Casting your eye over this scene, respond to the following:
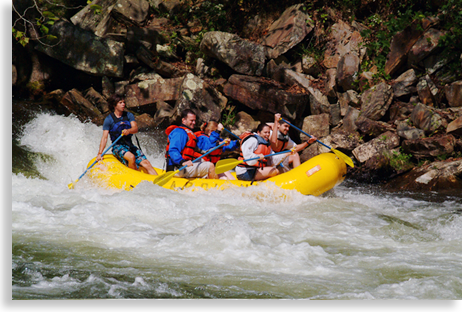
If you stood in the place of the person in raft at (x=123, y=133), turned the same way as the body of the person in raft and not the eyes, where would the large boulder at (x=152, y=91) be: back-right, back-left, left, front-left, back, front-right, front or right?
back-left

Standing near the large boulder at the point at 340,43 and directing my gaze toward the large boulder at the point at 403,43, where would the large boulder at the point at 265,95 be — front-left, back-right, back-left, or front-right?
back-right

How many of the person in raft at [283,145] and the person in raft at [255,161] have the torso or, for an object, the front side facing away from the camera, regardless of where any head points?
0

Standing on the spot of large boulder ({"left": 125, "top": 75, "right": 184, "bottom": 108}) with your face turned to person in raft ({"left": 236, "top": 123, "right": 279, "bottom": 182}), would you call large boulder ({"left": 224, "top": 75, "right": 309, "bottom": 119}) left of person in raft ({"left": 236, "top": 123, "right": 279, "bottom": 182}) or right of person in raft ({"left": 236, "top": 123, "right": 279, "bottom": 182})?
left

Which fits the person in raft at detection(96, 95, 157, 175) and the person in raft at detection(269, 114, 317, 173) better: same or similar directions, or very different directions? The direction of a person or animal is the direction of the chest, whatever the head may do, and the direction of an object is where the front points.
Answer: same or similar directions

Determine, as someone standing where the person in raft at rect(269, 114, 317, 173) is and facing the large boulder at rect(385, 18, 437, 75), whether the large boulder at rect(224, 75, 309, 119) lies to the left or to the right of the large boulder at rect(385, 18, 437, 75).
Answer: left
